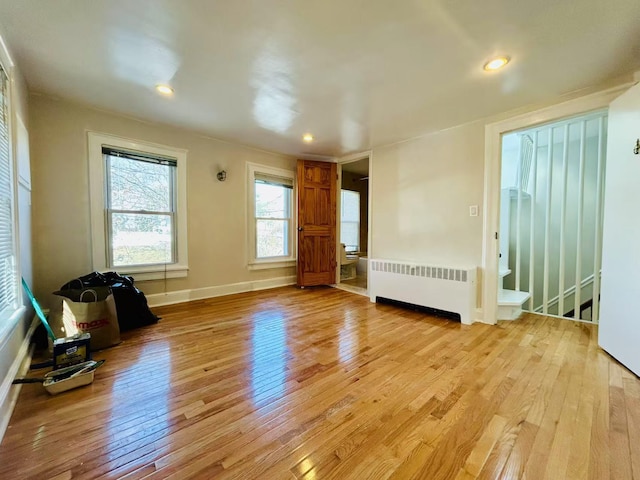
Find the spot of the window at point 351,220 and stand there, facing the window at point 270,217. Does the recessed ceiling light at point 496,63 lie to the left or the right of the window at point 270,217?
left

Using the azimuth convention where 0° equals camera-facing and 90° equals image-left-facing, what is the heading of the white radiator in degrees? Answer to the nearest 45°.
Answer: approximately 45°

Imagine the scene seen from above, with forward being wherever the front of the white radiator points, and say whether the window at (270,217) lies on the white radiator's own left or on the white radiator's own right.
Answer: on the white radiator's own right

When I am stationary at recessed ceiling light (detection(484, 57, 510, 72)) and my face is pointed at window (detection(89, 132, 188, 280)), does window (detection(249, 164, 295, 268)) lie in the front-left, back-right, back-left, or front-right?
front-right

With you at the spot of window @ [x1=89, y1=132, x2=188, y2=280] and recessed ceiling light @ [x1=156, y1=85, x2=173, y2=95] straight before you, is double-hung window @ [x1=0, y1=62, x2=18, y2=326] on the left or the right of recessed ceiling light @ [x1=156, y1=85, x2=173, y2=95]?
right

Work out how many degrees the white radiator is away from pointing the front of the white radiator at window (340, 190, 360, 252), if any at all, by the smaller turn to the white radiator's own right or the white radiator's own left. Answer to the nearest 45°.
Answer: approximately 90° to the white radiator's own right

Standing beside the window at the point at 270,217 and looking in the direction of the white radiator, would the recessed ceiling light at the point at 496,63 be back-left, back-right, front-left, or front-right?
front-right
